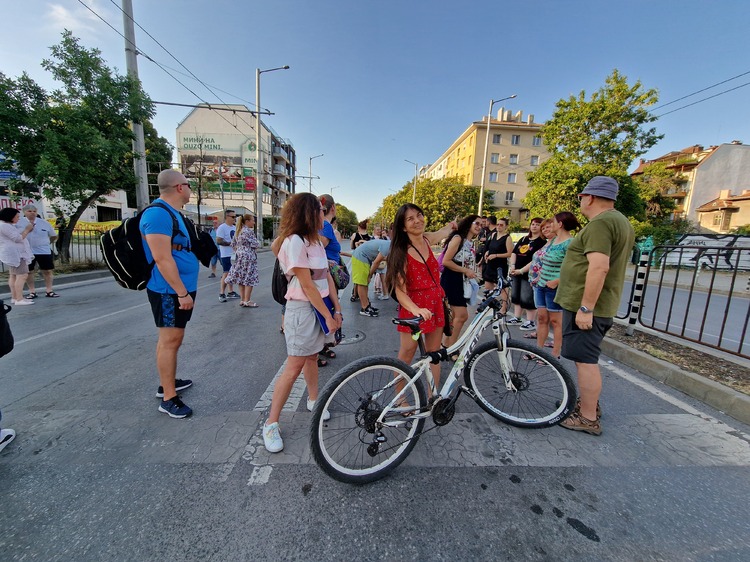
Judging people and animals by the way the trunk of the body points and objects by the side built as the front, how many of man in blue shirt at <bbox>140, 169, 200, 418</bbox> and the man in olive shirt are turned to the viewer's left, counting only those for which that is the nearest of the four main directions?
1

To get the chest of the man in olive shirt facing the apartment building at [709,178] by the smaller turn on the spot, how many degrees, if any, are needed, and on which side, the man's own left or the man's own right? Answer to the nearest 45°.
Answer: approximately 90° to the man's own right

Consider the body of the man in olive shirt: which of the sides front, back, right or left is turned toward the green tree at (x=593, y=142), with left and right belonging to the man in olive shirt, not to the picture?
right

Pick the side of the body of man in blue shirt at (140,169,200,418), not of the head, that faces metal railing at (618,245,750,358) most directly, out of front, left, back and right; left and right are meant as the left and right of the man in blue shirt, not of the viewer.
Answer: front

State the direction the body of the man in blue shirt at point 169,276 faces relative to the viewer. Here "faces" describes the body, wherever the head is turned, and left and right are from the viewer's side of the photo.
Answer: facing to the right of the viewer

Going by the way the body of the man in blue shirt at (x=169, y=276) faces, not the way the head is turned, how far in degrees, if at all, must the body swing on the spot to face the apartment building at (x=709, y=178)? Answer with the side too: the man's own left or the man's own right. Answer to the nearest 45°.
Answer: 0° — they already face it

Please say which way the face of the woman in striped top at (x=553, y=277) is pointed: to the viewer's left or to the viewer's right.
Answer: to the viewer's left

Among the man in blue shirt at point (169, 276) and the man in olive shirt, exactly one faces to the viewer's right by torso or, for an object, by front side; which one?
the man in blue shirt

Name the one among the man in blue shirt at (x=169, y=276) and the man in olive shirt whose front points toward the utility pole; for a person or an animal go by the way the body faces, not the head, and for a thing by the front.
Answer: the man in olive shirt

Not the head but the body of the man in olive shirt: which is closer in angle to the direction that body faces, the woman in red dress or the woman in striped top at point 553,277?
the woman in red dress

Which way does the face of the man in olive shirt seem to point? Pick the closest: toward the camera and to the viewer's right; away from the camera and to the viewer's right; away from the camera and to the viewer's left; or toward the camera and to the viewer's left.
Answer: away from the camera and to the viewer's left

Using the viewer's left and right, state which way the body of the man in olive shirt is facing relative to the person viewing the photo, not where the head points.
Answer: facing to the left of the viewer

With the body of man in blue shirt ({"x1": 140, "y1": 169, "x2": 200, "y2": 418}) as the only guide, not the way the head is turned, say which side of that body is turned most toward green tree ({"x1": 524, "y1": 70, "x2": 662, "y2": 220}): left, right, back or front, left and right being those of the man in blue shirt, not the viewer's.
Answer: front

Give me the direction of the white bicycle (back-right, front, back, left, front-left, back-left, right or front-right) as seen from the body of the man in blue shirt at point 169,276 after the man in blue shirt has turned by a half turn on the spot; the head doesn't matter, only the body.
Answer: back-left

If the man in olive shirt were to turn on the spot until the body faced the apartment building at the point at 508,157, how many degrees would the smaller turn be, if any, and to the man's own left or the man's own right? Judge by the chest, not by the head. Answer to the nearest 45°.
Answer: approximately 90° to the man's own right

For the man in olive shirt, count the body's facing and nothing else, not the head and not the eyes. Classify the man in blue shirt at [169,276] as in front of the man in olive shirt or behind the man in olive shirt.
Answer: in front
